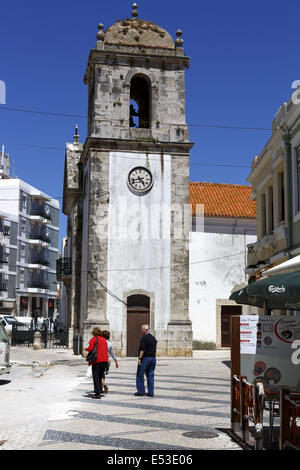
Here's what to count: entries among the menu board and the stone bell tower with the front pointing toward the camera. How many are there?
2

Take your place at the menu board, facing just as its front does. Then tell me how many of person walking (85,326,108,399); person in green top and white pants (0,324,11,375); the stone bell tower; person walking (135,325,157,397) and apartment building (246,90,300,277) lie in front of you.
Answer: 0

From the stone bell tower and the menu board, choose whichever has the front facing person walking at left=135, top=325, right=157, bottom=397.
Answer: the stone bell tower

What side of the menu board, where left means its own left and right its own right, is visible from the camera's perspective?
front

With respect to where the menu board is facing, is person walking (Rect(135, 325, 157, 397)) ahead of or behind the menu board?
behind

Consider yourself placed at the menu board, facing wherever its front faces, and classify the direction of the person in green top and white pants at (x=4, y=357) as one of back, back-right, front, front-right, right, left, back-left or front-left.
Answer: back-right

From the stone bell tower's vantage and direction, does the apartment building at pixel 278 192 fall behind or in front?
in front

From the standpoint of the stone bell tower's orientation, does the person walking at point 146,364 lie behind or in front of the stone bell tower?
in front

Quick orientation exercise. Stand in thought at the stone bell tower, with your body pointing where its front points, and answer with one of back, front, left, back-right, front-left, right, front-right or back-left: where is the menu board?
front

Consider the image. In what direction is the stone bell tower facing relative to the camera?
toward the camera

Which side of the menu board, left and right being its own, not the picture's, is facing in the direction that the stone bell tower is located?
back

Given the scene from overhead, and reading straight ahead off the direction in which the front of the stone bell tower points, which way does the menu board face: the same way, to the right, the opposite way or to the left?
the same way

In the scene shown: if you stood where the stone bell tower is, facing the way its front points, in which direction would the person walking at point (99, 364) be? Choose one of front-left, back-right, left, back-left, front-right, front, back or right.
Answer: front

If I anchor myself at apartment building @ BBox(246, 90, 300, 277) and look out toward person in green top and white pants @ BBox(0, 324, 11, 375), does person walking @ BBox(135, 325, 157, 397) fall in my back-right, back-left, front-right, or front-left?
front-left
